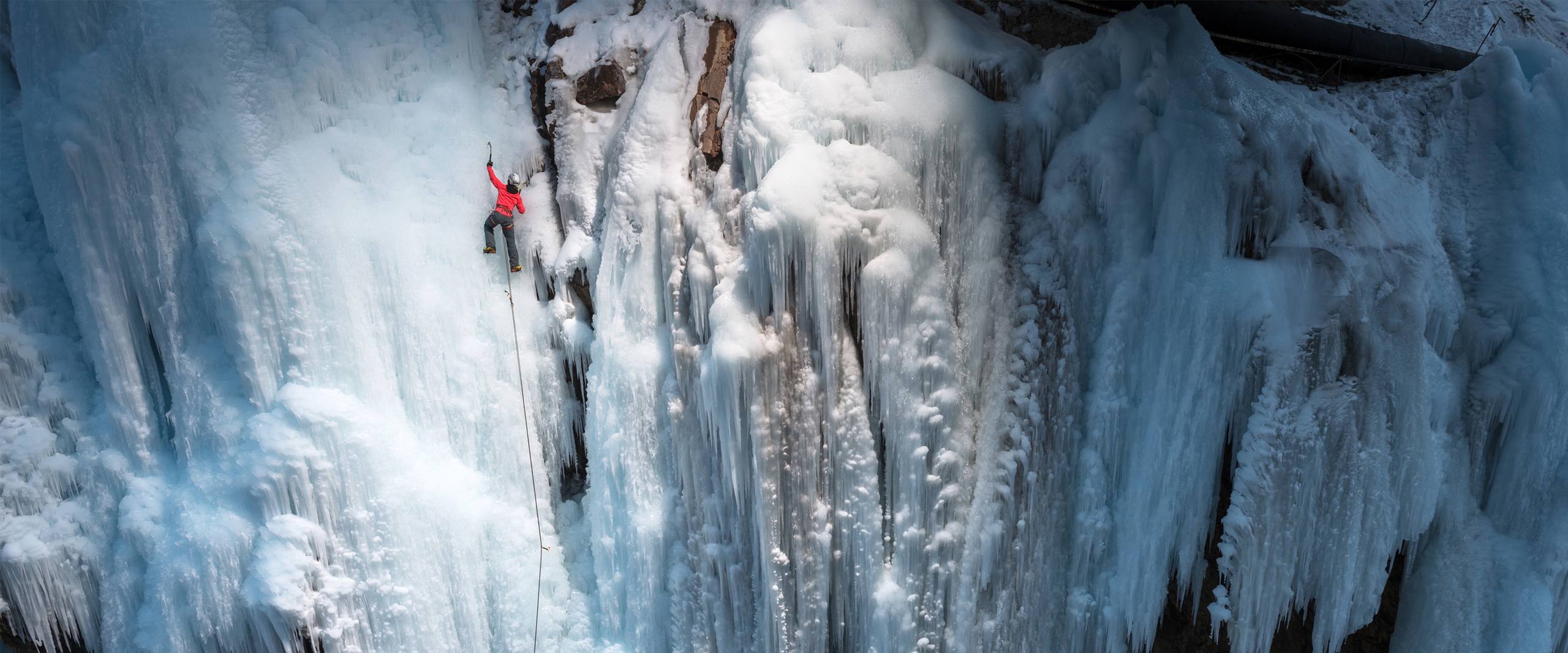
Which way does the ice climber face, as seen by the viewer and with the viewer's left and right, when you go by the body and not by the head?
facing away from the viewer
